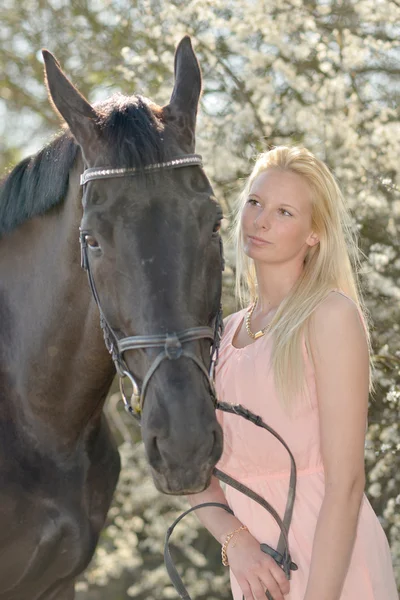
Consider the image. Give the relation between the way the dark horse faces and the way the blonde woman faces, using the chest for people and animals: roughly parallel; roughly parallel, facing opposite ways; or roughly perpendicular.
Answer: roughly perpendicular

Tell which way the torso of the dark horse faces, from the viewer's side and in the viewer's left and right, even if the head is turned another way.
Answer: facing the viewer and to the right of the viewer

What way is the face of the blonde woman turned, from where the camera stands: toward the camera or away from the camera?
toward the camera

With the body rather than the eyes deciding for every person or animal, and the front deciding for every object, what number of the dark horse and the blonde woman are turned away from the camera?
0

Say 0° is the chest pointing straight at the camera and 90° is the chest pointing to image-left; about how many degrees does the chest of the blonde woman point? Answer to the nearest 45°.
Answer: approximately 45°

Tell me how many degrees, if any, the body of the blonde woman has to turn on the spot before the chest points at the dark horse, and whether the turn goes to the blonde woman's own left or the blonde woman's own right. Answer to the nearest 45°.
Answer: approximately 45° to the blonde woman's own right
